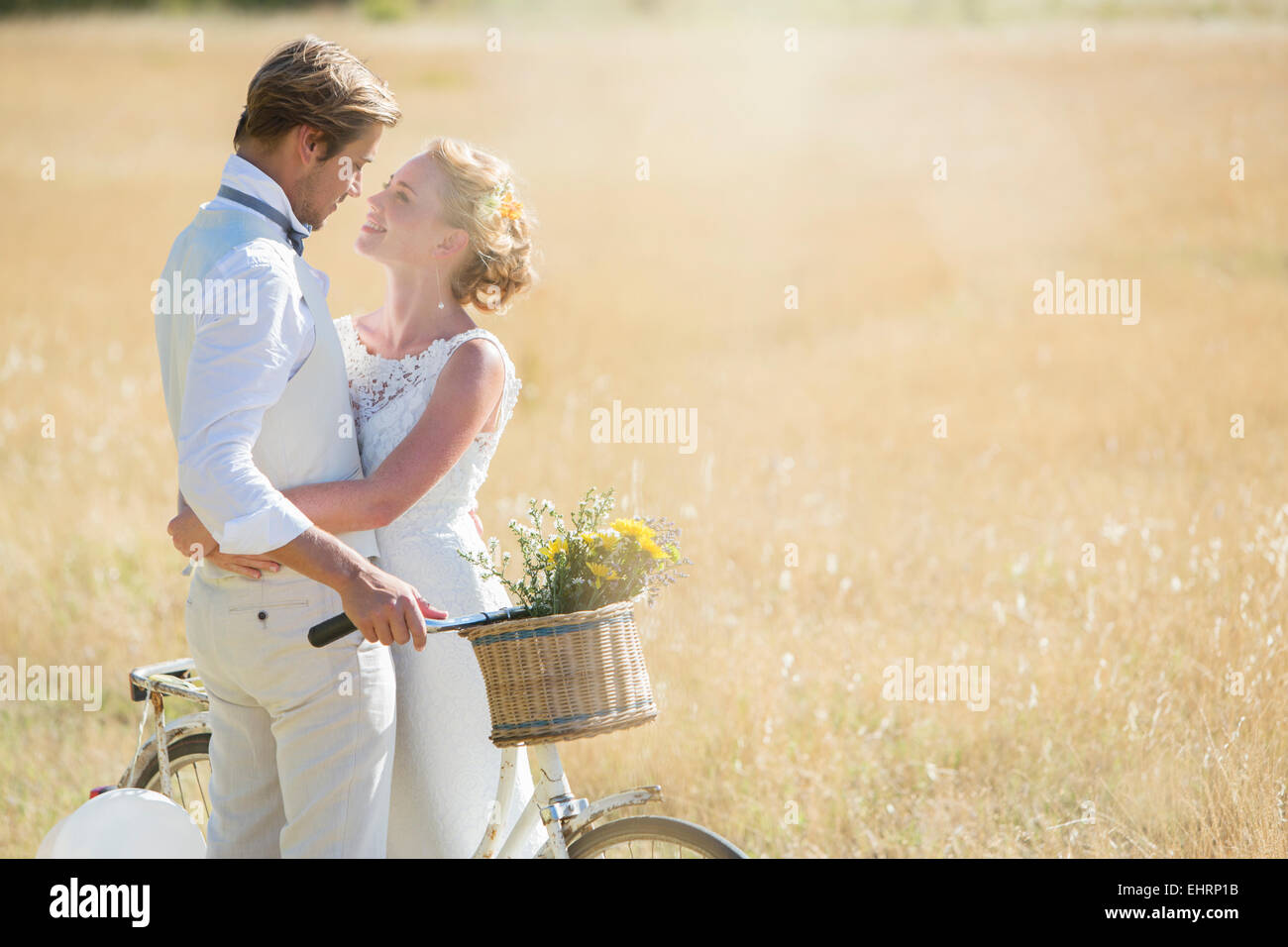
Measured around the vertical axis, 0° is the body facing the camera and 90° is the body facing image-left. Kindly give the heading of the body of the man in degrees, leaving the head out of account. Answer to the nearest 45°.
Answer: approximately 225°

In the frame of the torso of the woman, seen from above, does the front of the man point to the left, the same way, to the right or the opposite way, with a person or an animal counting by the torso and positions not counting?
the opposite way

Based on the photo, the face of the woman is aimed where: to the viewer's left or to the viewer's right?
to the viewer's left

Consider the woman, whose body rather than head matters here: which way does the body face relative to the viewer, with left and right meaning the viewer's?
facing the viewer and to the left of the viewer

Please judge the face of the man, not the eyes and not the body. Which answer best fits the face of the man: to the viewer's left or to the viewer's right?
to the viewer's right
